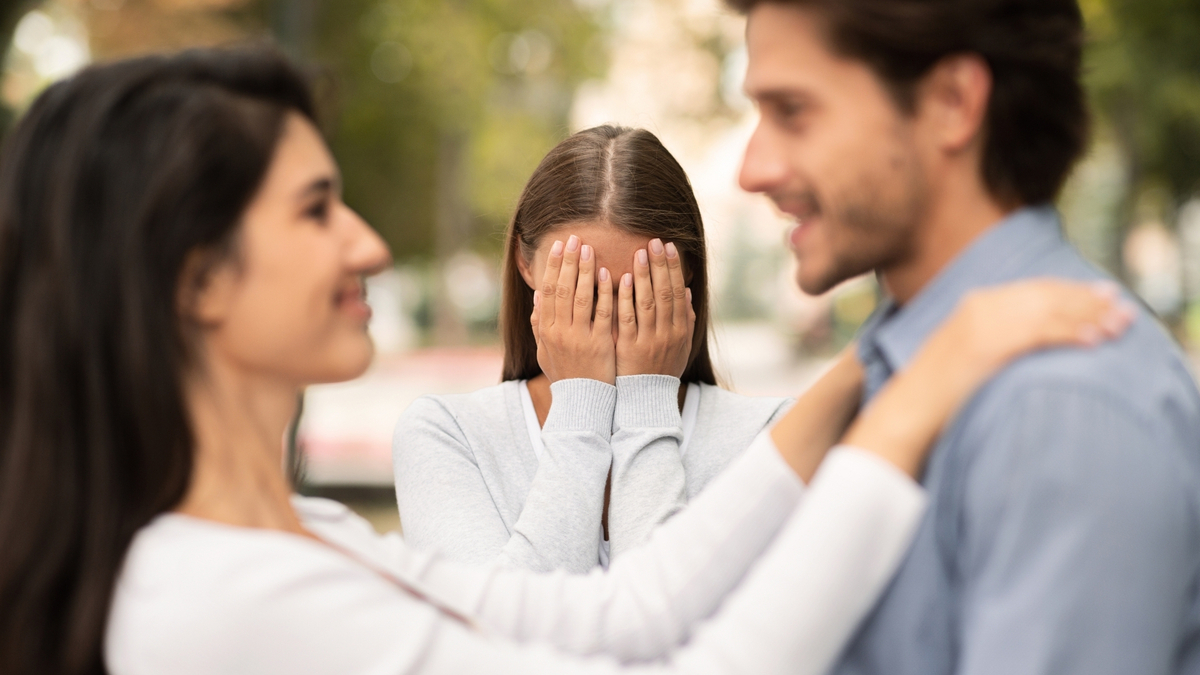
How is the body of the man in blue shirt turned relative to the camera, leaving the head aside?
to the viewer's left

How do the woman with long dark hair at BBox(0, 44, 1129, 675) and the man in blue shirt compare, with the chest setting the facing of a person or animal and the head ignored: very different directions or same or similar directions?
very different directions

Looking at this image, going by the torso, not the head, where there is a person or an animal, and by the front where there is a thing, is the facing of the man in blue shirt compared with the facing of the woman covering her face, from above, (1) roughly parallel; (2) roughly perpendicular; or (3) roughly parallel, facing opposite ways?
roughly perpendicular

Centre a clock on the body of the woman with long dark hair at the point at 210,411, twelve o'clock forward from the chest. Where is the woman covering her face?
The woman covering her face is roughly at 10 o'clock from the woman with long dark hair.

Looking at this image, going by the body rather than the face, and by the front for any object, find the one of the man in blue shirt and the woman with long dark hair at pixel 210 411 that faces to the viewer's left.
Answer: the man in blue shirt

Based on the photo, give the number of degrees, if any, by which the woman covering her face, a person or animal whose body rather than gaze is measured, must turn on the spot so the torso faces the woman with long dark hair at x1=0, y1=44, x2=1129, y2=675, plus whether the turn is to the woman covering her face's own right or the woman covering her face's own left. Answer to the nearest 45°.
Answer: approximately 45° to the woman covering her face's own right

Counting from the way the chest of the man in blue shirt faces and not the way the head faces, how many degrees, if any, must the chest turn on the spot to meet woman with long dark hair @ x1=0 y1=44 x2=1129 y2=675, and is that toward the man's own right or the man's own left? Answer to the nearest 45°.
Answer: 0° — they already face them

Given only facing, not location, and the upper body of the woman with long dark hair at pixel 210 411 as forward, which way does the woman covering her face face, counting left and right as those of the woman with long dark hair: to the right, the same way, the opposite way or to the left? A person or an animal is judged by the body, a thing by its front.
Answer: to the right

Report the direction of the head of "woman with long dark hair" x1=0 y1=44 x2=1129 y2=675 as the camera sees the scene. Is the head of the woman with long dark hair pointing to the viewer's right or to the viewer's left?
to the viewer's right

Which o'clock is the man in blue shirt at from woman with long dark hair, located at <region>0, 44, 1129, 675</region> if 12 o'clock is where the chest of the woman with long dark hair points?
The man in blue shirt is roughly at 12 o'clock from the woman with long dark hair.

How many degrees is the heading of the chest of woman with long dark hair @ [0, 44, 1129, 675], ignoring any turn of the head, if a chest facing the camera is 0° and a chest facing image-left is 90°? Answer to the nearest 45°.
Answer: approximately 270°
